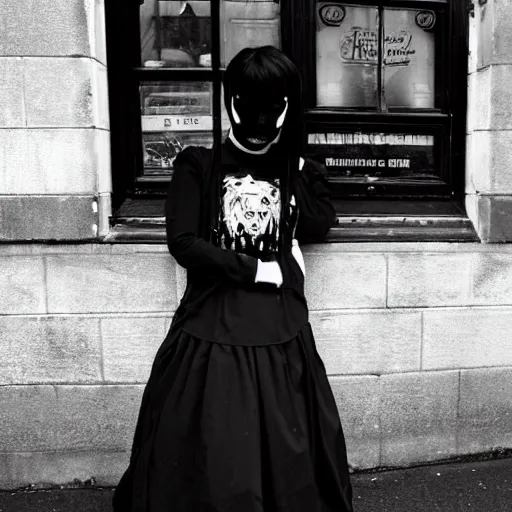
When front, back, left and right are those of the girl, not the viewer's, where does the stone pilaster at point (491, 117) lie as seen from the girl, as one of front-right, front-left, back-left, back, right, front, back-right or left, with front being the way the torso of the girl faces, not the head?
back-left

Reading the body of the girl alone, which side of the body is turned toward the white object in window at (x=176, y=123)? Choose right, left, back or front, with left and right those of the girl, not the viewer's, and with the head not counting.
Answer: back

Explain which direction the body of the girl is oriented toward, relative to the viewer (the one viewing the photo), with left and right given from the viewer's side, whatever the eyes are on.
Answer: facing the viewer

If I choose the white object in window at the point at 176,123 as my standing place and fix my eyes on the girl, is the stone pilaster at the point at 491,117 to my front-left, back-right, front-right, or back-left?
front-left

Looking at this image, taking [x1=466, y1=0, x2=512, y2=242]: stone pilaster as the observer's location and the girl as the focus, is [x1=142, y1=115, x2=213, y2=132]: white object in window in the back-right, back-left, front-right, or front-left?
front-right
